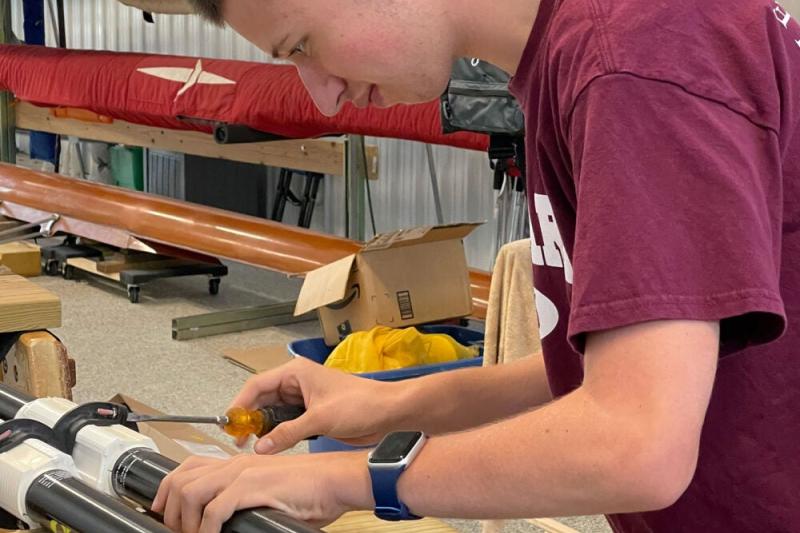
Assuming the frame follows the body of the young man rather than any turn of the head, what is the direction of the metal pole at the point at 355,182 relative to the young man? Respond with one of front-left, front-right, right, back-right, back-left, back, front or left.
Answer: right

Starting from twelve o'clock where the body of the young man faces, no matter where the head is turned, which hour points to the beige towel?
The beige towel is roughly at 3 o'clock from the young man.

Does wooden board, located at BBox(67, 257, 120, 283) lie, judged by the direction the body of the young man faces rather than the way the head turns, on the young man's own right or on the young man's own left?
on the young man's own right

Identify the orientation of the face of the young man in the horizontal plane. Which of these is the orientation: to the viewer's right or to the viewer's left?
to the viewer's left

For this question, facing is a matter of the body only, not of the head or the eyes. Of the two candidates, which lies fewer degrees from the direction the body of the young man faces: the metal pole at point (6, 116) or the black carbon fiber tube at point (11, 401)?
the black carbon fiber tube

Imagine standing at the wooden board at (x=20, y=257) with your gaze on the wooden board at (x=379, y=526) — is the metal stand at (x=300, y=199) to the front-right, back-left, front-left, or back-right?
back-left

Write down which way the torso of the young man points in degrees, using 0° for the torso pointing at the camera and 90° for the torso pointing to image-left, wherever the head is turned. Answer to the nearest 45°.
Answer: approximately 90°

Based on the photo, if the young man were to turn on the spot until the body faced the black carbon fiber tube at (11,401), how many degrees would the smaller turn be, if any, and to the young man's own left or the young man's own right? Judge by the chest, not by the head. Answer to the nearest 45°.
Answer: approximately 45° to the young man's own right

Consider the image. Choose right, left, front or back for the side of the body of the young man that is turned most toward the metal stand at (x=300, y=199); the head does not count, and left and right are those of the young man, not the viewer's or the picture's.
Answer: right

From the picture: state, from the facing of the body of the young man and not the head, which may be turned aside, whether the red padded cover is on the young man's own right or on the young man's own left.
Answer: on the young man's own right

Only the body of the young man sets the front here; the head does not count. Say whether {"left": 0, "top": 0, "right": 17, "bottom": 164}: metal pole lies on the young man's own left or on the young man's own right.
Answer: on the young man's own right
